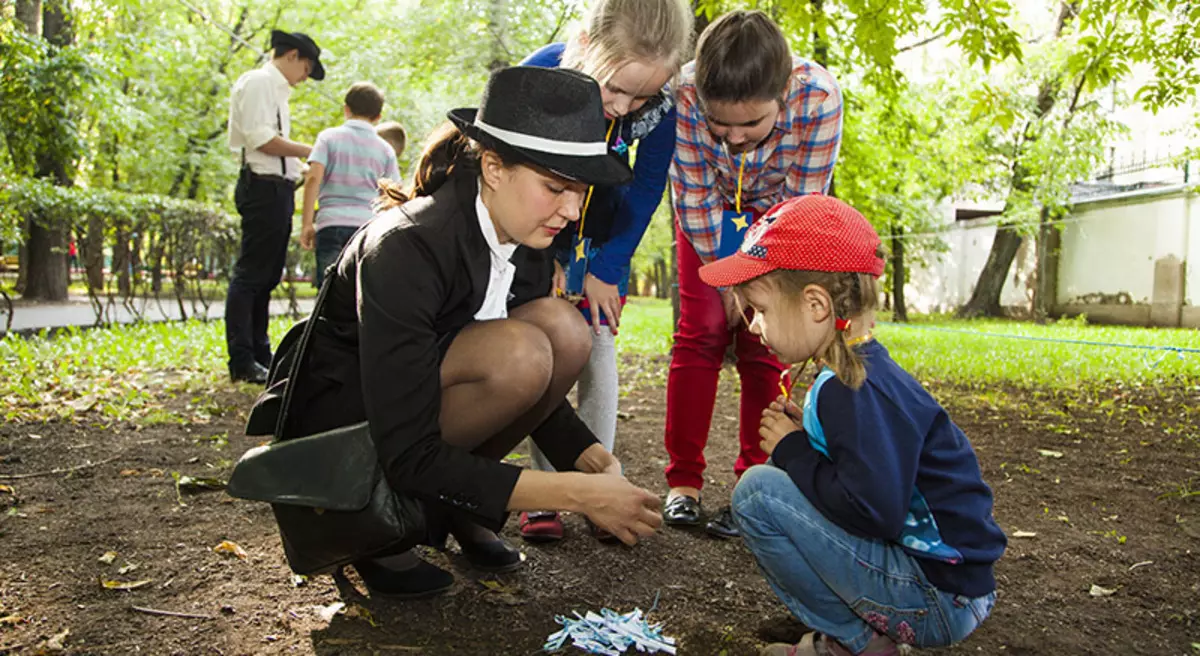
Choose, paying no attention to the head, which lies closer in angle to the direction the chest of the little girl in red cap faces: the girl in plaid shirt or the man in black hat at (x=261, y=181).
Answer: the man in black hat

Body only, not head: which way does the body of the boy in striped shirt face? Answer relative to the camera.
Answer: away from the camera

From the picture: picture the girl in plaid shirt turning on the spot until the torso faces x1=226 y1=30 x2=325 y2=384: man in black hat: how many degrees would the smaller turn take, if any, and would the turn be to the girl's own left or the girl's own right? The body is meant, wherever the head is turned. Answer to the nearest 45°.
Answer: approximately 135° to the girl's own right

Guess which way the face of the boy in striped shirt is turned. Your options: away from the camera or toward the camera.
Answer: away from the camera

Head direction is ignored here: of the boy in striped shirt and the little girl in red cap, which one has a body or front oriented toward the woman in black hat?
the little girl in red cap

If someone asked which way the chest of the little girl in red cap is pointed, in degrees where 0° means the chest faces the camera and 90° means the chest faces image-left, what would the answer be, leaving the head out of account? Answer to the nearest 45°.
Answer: approximately 90°

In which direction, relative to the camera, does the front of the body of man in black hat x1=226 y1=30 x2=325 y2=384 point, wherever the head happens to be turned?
to the viewer's right

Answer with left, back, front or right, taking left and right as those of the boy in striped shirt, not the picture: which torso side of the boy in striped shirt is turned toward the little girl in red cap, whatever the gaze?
back

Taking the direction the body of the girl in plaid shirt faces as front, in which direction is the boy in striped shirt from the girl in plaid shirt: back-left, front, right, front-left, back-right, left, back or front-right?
back-right
